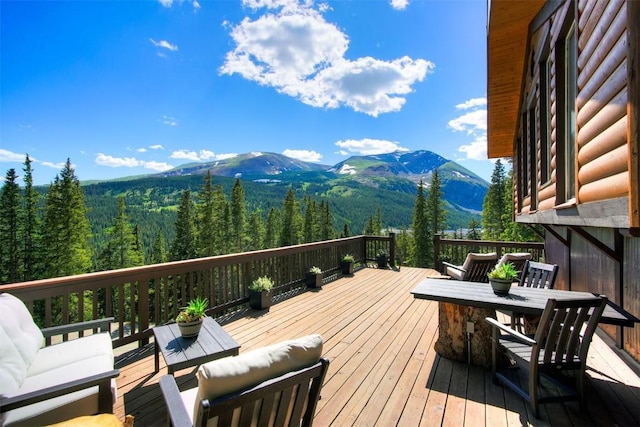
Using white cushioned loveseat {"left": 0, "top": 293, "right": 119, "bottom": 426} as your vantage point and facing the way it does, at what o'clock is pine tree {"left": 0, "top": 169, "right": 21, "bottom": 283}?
The pine tree is roughly at 9 o'clock from the white cushioned loveseat.

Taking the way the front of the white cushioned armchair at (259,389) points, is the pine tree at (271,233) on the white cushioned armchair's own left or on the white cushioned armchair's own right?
on the white cushioned armchair's own right

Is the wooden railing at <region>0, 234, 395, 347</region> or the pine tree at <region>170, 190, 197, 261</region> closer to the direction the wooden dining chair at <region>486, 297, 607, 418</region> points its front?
the pine tree

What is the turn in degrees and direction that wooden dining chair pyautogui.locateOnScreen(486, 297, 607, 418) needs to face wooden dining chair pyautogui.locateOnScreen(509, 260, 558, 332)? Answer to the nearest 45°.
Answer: approximately 45° to its right

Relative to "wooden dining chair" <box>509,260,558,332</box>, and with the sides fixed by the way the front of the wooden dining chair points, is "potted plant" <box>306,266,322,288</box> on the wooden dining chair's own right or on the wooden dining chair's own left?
on the wooden dining chair's own right

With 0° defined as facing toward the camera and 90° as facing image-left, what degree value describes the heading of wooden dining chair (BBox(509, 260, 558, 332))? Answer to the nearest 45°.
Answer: approximately 45°

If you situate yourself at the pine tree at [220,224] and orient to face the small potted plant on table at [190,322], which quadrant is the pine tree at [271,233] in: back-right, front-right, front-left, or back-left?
back-left

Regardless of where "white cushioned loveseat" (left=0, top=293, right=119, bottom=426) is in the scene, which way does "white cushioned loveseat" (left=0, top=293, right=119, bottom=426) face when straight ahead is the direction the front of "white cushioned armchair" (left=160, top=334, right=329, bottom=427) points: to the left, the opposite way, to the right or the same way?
to the right

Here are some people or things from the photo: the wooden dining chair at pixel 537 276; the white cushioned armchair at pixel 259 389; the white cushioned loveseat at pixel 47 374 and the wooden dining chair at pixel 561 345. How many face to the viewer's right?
1

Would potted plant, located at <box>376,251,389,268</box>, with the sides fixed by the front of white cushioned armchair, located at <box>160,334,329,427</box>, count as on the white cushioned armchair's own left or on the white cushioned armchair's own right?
on the white cushioned armchair's own right

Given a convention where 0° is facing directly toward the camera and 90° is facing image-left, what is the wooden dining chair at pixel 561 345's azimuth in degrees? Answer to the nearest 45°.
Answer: approximately 135°

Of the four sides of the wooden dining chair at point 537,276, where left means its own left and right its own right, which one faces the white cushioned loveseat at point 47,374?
front

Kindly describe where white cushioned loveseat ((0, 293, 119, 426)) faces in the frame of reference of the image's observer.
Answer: facing to the right of the viewer

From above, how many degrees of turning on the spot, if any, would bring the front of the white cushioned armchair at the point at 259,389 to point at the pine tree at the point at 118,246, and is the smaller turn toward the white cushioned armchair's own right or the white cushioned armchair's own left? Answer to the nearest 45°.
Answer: approximately 45° to the white cushioned armchair's own right

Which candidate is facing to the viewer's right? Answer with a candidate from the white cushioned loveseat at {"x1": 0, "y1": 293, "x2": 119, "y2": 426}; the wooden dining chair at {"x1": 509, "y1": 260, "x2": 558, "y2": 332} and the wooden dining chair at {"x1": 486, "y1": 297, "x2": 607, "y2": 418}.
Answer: the white cushioned loveseat

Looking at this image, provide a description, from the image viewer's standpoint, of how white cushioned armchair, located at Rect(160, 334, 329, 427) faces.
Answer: facing away from the viewer and to the left of the viewer
